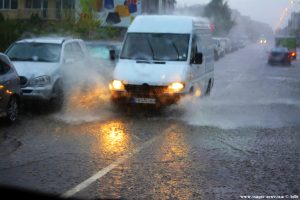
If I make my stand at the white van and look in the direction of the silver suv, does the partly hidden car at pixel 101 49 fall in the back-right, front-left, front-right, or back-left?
front-right

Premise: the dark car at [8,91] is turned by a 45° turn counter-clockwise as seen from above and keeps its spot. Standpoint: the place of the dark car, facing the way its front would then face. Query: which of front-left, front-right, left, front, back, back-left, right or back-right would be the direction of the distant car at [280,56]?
back-left

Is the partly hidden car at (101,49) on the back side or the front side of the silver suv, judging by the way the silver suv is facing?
on the back side

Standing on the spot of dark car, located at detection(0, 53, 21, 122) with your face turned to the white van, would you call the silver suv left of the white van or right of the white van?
left

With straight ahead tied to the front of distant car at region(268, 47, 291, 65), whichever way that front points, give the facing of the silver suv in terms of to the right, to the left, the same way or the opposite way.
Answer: the opposite way

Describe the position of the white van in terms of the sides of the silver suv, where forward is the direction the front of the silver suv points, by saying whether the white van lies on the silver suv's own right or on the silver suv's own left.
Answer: on the silver suv's own left

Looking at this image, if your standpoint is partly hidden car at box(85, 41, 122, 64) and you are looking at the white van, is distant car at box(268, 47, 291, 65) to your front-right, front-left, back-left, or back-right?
back-left

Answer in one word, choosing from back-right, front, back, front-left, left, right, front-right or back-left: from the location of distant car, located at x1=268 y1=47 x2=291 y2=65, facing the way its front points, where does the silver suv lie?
back

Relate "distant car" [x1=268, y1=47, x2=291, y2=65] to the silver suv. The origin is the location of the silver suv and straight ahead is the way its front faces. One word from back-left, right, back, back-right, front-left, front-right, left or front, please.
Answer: back

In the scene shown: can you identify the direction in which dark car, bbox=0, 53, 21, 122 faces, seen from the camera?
facing the viewer and to the left of the viewer

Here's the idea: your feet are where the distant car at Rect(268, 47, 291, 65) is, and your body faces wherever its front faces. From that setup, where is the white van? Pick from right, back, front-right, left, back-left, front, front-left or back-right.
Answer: back

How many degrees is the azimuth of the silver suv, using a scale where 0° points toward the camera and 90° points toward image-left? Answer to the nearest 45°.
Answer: approximately 45°

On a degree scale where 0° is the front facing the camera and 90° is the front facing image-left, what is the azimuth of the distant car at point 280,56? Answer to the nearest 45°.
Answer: approximately 180°
